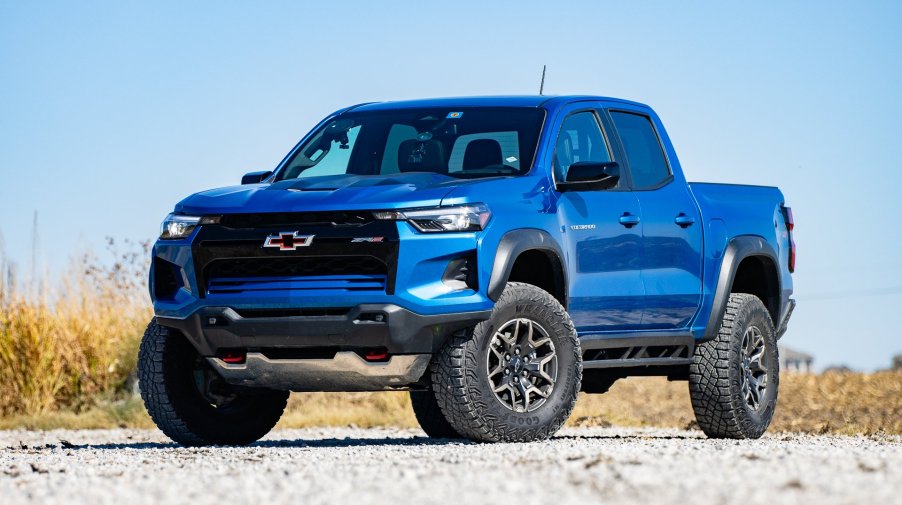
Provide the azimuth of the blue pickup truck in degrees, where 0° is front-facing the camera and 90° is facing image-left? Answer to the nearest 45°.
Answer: approximately 45°
